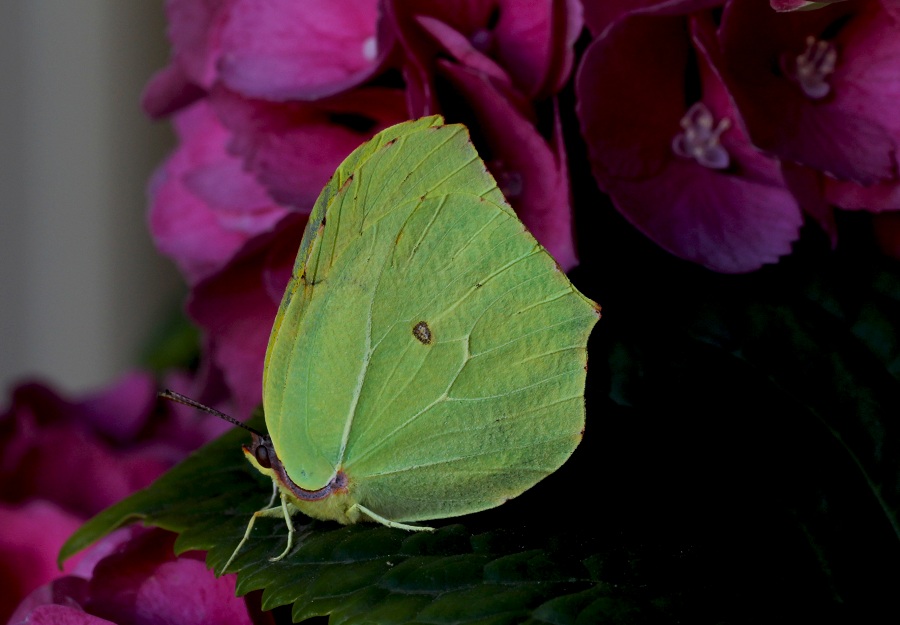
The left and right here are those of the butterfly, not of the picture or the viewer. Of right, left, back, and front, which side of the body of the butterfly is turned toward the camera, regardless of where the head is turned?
left
